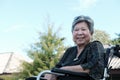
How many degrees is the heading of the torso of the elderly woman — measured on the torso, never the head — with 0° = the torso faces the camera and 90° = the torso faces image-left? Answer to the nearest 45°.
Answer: approximately 45°

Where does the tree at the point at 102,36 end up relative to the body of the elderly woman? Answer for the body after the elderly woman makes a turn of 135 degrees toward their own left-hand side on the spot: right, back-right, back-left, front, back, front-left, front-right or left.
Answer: left

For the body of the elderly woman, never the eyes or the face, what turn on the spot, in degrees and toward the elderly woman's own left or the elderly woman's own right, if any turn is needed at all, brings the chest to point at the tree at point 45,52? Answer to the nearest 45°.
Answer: approximately 135° to the elderly woman's own right
